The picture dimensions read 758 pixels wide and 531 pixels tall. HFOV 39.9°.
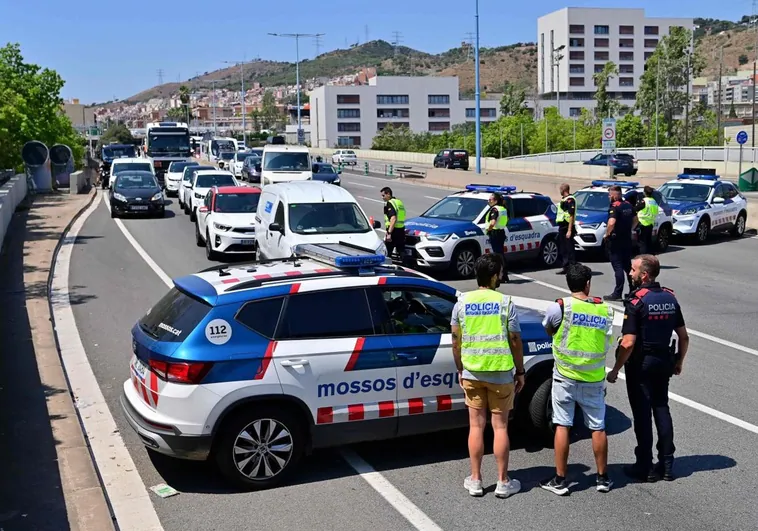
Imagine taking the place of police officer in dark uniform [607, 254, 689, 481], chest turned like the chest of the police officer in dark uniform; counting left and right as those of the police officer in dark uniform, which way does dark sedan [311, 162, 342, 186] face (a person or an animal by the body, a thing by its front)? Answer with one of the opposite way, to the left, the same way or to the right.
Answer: the opposite way

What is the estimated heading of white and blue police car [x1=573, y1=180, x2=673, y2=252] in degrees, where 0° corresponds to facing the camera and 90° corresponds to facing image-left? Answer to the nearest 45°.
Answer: approximately 45°

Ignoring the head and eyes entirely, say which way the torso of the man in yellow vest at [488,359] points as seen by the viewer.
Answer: away from the camera

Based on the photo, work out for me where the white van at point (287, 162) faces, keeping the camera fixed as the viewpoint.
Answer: facing the viewer

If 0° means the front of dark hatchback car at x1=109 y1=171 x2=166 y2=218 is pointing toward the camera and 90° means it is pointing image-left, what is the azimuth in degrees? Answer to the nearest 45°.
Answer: approximately 0°

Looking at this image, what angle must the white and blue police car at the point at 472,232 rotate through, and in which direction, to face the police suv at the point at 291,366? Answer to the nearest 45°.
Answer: approximately 45° to its left

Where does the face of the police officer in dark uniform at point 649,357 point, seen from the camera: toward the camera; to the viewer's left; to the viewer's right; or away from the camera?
to the viewer's left

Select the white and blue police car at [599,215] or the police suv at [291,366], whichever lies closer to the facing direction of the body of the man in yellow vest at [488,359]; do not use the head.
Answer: the white and blue police car

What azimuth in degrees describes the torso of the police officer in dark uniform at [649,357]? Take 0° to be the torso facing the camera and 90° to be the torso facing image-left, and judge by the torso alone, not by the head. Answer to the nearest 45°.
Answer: approximately 135°

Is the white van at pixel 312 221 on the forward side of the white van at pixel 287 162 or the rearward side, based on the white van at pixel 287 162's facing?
on the forward side

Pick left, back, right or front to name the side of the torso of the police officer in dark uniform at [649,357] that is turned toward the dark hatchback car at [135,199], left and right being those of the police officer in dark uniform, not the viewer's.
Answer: front

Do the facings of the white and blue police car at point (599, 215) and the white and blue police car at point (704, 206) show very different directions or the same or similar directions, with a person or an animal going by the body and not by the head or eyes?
same or similar directions

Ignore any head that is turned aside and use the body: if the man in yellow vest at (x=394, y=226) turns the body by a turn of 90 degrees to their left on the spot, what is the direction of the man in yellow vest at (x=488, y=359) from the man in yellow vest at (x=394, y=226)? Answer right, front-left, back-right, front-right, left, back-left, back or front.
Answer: front

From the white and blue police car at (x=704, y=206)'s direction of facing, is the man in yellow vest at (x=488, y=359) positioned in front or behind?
in front

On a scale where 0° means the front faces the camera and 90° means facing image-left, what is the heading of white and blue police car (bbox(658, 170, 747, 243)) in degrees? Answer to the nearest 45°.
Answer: approximately 45°

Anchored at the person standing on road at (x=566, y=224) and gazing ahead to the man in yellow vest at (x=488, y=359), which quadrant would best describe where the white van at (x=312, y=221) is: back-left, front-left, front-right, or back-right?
front-right

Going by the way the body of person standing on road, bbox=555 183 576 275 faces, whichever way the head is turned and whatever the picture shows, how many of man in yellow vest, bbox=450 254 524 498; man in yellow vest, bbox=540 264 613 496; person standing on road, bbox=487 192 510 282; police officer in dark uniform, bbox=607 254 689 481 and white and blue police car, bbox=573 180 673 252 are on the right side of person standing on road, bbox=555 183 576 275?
1
